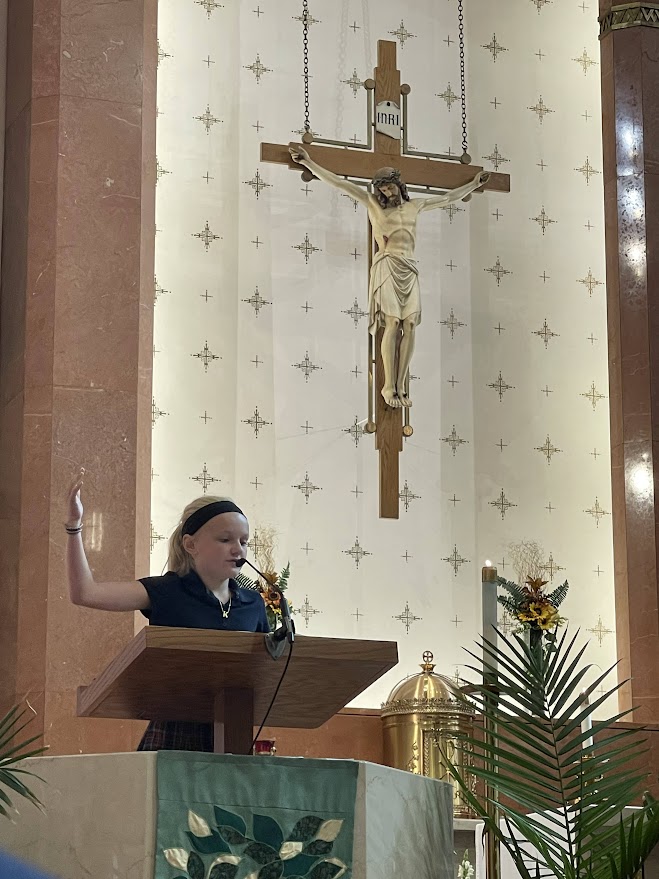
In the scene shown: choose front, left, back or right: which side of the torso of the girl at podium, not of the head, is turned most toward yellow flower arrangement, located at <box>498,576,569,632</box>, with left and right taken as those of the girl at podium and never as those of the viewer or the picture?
left

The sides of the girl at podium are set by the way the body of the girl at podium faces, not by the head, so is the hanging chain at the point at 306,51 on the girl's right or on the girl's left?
on the girl's left

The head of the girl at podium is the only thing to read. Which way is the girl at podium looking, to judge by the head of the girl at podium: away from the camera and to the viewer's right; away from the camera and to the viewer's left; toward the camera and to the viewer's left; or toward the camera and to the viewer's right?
toward the camera and to the viewer's right

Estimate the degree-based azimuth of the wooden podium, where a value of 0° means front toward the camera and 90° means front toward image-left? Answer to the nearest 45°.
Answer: approximately 315°

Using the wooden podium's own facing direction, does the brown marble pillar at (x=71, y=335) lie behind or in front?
behind

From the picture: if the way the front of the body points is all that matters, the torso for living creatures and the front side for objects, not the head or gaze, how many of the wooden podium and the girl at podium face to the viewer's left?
0

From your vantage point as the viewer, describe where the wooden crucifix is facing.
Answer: facing the viewer and to the right of the viewer

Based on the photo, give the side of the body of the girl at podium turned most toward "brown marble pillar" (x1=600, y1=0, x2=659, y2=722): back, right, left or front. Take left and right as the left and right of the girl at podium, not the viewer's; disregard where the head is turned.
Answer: left

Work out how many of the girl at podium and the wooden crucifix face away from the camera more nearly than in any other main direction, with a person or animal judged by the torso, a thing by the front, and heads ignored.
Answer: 0
